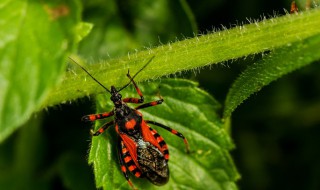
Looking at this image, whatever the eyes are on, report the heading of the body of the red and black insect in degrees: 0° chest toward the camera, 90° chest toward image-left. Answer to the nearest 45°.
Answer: approximately 135°
